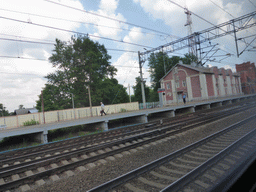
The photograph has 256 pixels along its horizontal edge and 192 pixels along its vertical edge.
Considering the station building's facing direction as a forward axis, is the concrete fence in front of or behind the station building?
in front

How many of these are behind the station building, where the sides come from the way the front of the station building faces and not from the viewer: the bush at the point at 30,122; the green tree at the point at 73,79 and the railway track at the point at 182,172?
0

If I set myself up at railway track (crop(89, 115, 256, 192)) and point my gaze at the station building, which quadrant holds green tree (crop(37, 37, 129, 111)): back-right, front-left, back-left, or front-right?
front-left

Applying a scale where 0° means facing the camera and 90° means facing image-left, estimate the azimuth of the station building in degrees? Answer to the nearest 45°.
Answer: approximately 45°

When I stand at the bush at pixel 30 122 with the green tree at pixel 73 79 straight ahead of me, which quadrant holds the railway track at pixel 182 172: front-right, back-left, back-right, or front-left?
back-right

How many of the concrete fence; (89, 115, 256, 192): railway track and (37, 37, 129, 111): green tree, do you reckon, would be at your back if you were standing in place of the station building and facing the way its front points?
0

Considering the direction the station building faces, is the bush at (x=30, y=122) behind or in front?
in front
